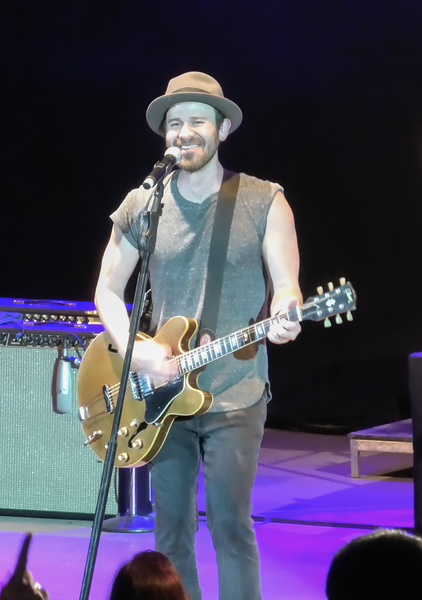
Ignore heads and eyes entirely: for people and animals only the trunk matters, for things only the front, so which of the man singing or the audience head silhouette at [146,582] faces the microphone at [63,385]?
the audience head silhouette

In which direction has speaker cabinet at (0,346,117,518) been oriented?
toward the camera

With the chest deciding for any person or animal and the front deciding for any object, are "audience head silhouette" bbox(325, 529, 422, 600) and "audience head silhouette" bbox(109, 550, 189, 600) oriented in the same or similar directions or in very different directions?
same or similar directions

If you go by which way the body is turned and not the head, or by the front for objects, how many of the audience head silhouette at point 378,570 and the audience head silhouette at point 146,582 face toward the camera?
0

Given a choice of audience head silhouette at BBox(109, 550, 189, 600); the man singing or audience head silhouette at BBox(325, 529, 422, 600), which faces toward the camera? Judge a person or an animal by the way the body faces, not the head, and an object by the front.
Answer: the man singing

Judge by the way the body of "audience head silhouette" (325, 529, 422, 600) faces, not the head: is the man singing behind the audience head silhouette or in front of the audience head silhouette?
in front

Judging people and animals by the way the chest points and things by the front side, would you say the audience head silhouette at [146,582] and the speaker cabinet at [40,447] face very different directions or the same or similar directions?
very different directions

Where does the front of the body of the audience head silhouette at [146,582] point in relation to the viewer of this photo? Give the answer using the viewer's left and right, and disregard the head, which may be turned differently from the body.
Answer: facing away from the viewer

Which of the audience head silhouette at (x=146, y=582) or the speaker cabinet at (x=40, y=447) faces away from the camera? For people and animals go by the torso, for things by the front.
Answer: the audience head silhouette

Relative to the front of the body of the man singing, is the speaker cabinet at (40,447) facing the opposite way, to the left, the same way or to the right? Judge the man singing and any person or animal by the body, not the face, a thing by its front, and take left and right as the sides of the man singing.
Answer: the same way

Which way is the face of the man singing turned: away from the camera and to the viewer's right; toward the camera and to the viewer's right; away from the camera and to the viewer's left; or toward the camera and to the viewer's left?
toward the camera and to the viewer's left

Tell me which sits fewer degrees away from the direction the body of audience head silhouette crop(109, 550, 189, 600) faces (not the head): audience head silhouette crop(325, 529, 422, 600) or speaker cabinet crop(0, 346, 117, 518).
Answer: the speaker cabinet

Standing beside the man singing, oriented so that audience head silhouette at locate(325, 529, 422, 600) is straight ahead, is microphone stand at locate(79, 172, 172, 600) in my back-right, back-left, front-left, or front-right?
front-right

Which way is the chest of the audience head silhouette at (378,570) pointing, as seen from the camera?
away from the camera
